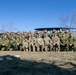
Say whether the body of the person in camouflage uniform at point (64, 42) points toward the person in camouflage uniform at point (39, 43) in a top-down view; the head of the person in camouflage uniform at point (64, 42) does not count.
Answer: no

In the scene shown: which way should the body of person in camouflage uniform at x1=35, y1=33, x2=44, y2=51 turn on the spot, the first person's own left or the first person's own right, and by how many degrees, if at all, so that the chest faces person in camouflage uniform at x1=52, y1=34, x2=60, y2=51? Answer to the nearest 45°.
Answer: approximately 90° to the first person's own left

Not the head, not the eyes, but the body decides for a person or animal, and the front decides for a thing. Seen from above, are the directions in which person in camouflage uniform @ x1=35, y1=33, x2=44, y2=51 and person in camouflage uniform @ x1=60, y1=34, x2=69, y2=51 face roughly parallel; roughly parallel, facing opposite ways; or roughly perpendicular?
roughly parallel

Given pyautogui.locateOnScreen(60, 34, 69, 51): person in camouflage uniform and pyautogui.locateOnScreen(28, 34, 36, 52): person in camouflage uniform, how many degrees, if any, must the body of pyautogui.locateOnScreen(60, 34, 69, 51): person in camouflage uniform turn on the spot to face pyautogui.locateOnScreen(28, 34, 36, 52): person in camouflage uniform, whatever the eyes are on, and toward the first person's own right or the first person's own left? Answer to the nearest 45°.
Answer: approximately 90° to the first person's own right

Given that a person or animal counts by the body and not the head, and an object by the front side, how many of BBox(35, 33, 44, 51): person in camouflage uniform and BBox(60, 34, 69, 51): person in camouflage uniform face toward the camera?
2

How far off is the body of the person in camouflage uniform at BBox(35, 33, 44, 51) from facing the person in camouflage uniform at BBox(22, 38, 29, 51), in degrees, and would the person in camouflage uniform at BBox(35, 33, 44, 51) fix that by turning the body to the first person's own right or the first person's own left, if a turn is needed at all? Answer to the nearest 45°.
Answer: approximately 90° to the first person's own right

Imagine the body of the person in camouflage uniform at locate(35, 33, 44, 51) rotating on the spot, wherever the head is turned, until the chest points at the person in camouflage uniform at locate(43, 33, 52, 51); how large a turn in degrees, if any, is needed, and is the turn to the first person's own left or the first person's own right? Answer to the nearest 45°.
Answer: approximately 90° to the first person's own left

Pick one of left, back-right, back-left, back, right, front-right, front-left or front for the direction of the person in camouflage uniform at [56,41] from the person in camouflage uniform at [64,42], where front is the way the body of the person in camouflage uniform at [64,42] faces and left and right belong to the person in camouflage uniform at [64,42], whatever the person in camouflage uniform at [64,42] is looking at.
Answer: right

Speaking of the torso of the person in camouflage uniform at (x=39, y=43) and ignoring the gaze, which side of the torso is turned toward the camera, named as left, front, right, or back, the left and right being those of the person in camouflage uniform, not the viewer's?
front

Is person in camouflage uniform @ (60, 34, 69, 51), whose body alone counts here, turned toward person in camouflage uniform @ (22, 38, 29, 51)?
no
